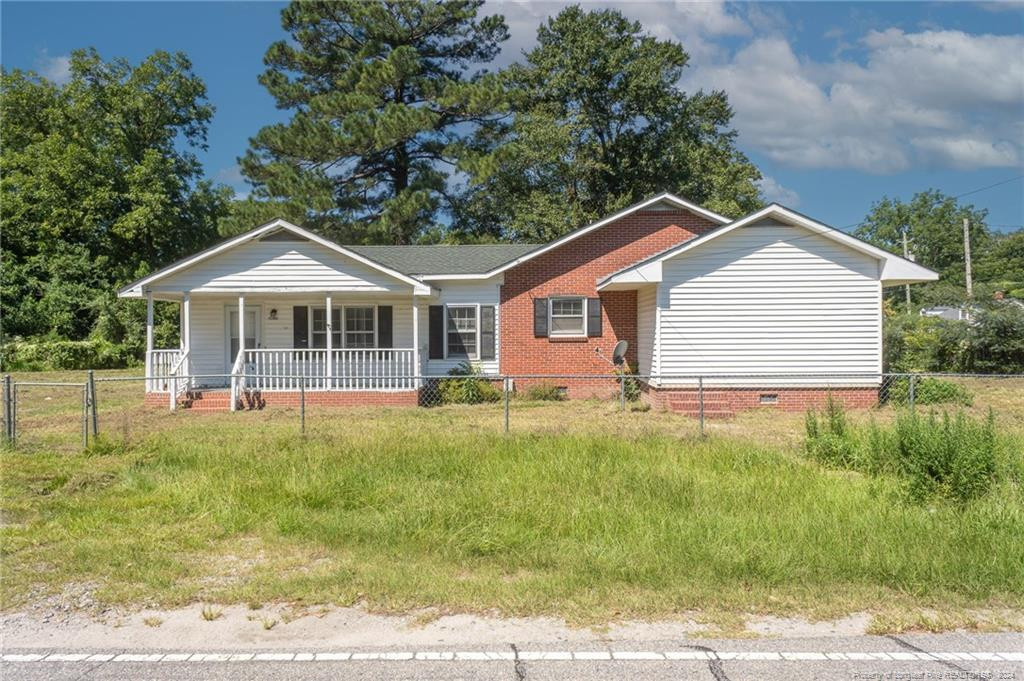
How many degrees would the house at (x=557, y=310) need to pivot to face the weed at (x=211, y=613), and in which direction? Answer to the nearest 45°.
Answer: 0° — it already faces it

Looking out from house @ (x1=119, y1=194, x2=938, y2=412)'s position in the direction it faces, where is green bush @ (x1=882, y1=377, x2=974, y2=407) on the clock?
The green bush is roughly at 9 o'clock from the house.

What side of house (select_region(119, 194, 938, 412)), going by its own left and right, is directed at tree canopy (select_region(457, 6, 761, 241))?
back

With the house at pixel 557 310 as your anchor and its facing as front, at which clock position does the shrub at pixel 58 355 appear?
The shrub is roughly at 4 o'clock from the house.

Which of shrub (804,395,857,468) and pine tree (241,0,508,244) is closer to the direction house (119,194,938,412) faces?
the shrub

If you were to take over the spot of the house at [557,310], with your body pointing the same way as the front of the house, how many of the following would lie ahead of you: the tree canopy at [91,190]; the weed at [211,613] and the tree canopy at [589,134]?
1

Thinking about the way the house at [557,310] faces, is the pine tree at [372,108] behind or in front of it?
behind

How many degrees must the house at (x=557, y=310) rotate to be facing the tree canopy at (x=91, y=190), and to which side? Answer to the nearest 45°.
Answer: approximately 135° to its right

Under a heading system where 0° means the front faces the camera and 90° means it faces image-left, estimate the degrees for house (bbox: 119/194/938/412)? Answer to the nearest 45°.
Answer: approximately 0°

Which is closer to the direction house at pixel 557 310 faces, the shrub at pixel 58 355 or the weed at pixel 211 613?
the weed
